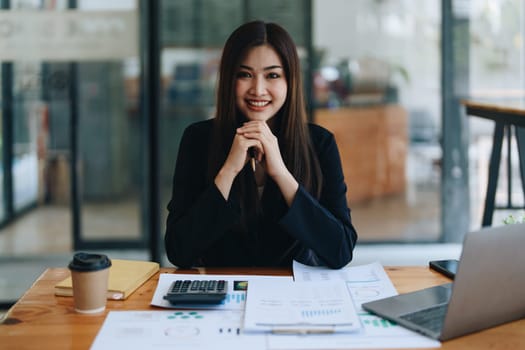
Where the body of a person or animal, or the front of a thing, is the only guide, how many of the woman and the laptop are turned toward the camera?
1

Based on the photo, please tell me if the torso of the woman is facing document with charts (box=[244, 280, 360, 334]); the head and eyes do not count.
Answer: yes

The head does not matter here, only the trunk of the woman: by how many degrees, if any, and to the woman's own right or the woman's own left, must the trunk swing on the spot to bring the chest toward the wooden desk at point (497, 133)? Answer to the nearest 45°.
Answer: approximately 135° to the woman's own left

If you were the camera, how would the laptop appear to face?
facing away from the viewer and to the left of the viewer

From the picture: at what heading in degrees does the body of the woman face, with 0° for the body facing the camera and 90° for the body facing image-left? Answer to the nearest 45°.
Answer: approximately 0°
